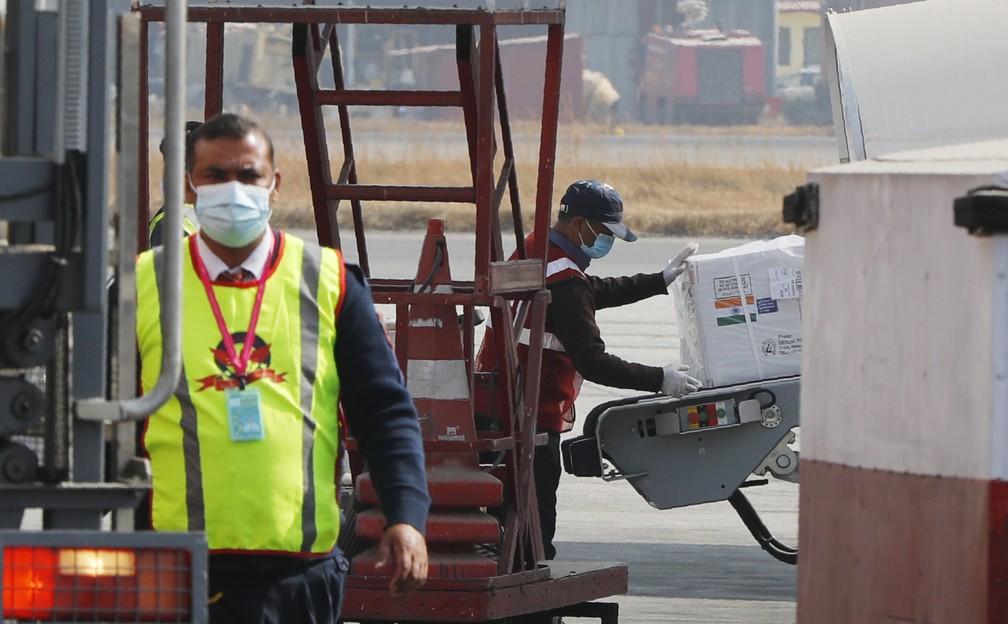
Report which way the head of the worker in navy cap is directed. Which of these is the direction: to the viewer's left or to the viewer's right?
to the viewer's right

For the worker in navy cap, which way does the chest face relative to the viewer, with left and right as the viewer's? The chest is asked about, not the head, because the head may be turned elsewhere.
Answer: facing to the right of the viewer

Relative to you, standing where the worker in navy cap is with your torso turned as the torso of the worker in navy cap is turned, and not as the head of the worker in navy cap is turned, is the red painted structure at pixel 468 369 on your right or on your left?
on your right
